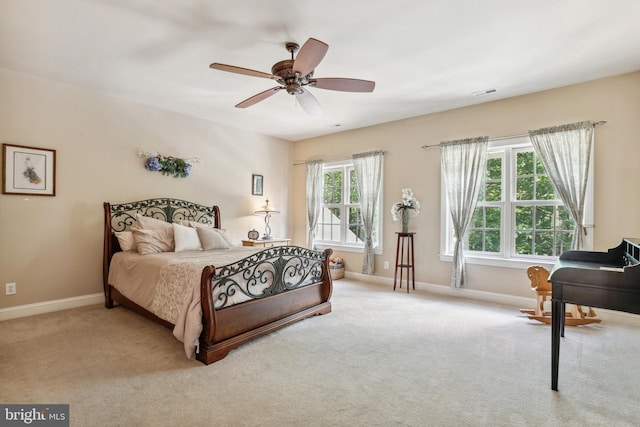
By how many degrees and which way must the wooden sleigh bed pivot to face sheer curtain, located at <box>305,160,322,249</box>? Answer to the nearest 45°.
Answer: approximately 90° to its left

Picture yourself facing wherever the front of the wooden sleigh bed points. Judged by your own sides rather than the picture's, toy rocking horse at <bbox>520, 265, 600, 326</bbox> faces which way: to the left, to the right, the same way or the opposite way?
the opposite way

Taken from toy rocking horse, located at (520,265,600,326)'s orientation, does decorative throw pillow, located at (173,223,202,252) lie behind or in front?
in front

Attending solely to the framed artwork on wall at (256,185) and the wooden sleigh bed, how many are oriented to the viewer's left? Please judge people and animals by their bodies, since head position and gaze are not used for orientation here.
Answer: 0

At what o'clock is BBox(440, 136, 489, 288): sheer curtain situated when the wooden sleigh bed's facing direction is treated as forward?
The sheer curtain is roughly at 10 o'clock from the wooden sleigh bed.

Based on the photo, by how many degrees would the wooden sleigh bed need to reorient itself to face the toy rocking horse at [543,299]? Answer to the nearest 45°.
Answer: approximately 45° to its left

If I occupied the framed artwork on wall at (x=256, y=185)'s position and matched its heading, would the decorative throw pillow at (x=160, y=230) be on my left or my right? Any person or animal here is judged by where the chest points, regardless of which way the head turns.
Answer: on my right

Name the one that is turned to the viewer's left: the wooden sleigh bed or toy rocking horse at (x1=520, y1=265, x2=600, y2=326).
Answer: the toy rocking horse

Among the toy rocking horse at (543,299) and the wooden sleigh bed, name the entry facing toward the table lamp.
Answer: the toy rocking horse

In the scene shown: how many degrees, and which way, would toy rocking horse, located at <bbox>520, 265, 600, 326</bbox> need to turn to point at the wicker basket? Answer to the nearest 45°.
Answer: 0° — it already faces it

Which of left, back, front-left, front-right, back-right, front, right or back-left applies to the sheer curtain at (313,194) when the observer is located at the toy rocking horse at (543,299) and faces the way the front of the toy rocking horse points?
front

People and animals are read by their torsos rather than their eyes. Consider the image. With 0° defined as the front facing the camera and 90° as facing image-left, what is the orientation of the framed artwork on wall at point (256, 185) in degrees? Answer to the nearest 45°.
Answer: approximately 315°

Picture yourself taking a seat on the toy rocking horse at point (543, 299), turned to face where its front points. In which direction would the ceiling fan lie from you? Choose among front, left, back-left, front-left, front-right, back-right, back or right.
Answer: front-left

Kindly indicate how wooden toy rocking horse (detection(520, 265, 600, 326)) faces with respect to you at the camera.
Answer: facing to the left of the viewer

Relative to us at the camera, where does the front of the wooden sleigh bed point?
facing the viewer and to the right of the viewer

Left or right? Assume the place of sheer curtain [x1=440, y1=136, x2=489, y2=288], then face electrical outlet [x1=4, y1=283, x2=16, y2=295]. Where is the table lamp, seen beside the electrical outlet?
right

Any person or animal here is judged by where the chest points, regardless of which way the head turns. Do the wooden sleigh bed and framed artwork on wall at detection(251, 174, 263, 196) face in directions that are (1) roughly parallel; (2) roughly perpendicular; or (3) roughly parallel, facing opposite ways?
roughly parallel
